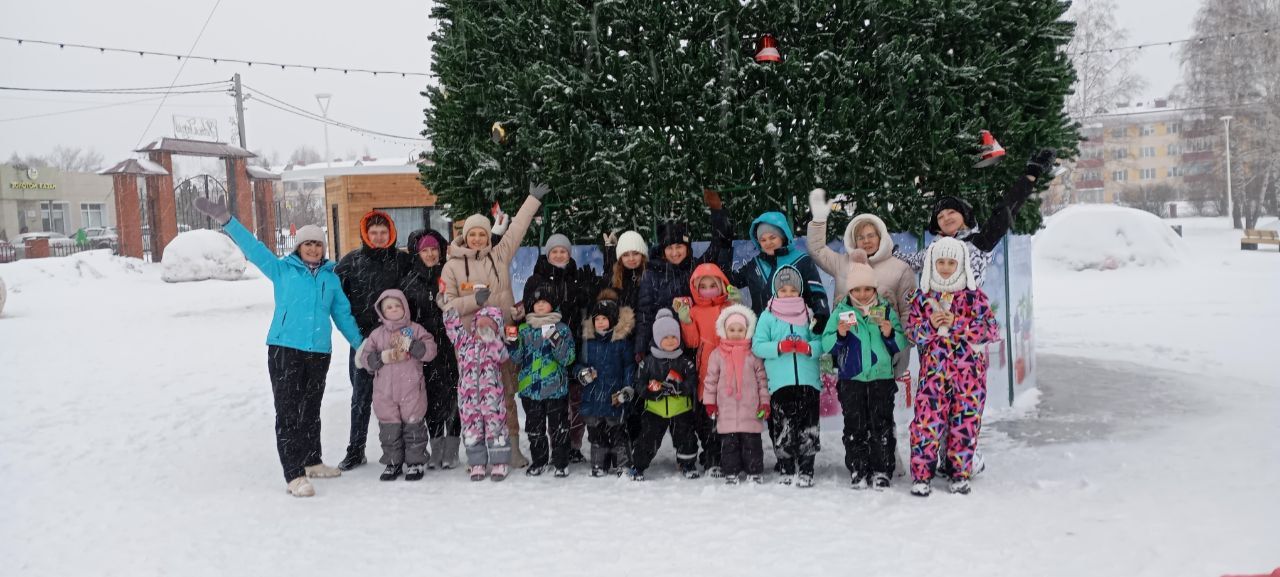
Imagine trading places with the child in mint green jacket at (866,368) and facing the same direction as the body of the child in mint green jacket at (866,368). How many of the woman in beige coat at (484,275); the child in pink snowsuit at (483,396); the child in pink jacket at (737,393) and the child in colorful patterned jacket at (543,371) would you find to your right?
4

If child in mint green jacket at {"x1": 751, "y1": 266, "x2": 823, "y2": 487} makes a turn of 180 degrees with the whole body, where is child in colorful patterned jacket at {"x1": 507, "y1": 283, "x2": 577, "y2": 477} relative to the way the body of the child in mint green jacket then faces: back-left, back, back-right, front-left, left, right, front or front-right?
left

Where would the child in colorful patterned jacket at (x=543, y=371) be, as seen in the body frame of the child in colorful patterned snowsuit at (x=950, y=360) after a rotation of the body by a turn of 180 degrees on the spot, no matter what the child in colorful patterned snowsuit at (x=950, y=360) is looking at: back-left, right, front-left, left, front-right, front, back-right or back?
left

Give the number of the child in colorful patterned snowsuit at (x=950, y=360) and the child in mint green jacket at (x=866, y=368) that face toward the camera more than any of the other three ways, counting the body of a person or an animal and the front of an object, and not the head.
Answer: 2

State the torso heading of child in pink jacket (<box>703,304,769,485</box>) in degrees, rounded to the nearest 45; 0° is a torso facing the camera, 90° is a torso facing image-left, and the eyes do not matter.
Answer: approximately 0°

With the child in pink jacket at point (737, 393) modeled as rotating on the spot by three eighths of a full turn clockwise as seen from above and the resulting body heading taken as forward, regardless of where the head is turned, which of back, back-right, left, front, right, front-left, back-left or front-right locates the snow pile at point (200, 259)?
front

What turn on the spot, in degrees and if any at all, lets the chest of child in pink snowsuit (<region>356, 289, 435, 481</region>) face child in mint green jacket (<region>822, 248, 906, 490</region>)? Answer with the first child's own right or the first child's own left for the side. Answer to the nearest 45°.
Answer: approximately 45° to the first child's own left

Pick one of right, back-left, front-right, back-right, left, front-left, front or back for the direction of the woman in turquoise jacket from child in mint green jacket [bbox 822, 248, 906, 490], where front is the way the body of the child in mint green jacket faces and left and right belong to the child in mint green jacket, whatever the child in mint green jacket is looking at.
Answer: right

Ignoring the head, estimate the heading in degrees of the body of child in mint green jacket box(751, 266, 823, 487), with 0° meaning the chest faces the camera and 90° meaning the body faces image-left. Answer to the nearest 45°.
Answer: approximately 0°
